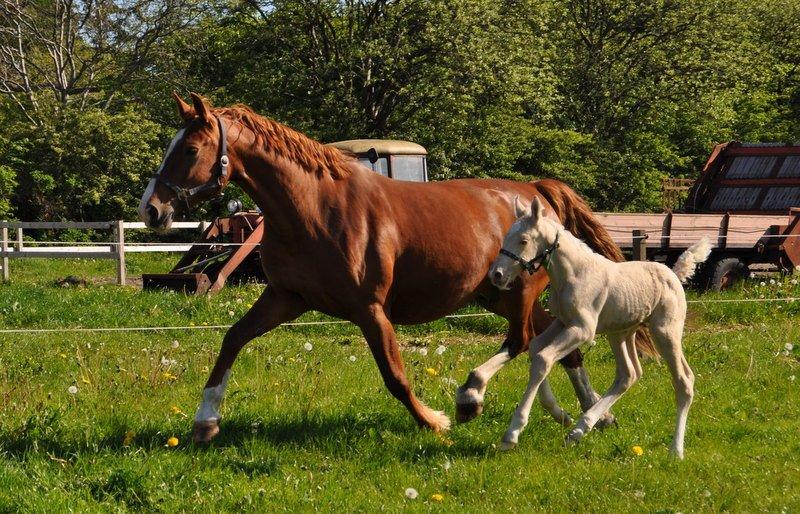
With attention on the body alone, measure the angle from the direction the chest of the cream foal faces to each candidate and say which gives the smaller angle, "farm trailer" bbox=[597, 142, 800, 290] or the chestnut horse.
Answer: the chestnut horse

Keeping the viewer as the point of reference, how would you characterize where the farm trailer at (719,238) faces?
facing to the left of the viewer

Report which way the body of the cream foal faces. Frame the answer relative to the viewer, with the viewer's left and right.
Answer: facing to the left of the viewer

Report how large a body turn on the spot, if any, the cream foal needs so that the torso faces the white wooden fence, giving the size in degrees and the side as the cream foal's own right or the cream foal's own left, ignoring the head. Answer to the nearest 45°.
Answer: approximately 45° to the cream foal's own right

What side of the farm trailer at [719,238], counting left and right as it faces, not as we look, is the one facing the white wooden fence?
front

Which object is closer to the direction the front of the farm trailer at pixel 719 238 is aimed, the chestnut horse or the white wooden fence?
the white wooden fence

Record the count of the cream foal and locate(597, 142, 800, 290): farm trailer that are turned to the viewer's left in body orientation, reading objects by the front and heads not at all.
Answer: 2

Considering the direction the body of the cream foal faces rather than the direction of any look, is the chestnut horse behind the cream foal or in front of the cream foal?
in front

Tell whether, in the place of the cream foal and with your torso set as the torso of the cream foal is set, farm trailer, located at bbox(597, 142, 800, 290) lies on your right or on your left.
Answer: on your right
